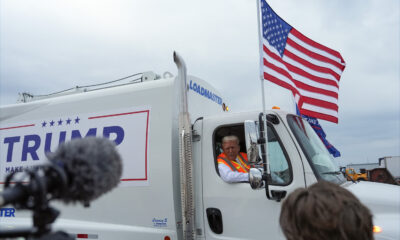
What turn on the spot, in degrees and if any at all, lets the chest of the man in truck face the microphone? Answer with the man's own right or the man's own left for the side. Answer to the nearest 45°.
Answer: approximately 45° to the man's own right

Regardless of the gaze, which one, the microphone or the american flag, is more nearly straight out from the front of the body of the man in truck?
the microphone

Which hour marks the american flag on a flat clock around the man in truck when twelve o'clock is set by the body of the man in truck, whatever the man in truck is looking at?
The american flag is roughly at 9 o'clock from the man in truck.

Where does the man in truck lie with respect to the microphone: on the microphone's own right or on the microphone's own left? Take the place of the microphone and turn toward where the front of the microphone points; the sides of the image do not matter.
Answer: on the microphone's own left

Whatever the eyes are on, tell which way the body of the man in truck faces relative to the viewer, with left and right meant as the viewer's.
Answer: facing the viewer and to the right of the viewer

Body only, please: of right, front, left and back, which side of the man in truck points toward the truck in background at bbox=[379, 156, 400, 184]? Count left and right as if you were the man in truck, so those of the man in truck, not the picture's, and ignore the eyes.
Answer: left

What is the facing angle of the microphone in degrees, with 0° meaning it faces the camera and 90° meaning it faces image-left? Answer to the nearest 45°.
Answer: approximately 270°
